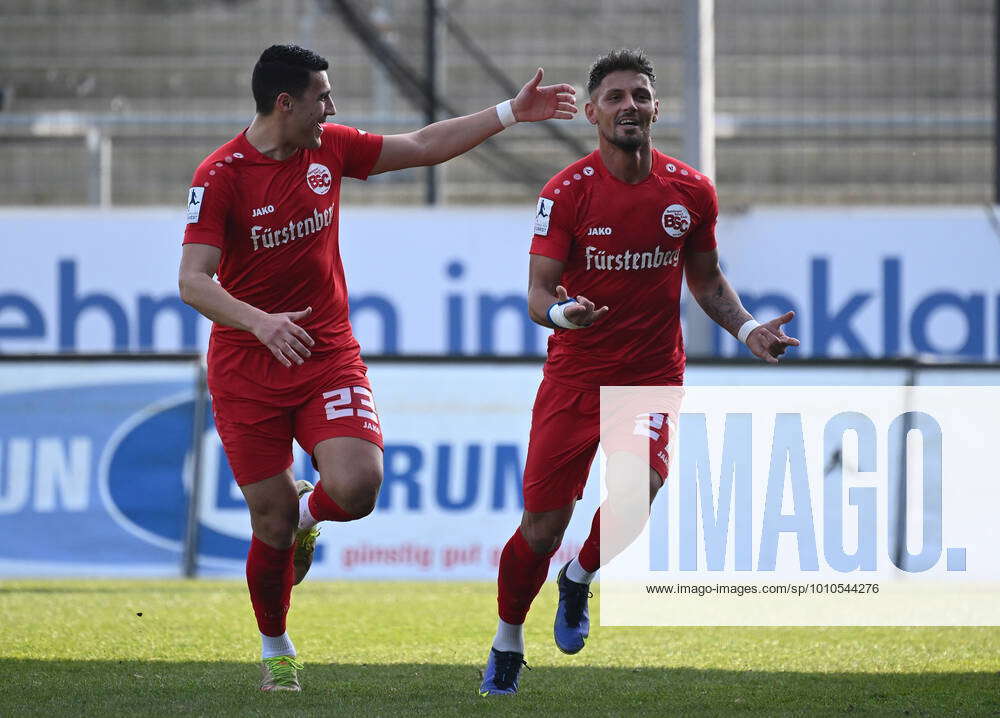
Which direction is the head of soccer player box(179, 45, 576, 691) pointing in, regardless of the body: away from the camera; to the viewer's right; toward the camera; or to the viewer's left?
to the viewer's right

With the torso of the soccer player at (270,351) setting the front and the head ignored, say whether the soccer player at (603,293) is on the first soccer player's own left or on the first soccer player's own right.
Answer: on the first soccer player's own left

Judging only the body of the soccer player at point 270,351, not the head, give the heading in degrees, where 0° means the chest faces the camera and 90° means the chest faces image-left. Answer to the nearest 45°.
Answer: approximately 315°
